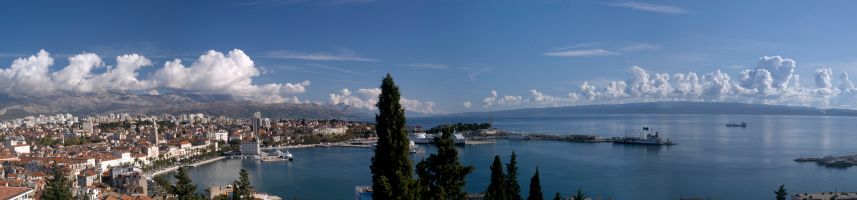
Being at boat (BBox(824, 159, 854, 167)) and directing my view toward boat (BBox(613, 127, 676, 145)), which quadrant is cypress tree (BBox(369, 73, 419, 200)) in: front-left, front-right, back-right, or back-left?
back-left

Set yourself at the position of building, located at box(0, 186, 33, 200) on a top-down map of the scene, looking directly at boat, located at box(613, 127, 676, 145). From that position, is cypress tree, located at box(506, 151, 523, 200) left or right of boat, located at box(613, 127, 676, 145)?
right

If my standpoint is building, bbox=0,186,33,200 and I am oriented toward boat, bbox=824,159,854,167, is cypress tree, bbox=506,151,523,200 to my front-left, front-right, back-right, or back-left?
front-right

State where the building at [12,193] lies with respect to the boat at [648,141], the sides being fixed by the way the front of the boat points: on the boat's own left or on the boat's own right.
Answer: on the boat's own right

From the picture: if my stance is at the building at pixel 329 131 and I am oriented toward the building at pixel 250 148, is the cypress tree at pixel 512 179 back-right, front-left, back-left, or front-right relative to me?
front-left

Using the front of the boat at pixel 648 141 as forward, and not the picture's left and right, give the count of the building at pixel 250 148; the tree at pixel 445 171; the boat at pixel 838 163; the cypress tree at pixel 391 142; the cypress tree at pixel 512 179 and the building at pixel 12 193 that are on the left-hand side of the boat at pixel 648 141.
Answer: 0

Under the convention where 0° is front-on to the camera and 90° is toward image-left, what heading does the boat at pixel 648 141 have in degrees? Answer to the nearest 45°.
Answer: approximately 270°

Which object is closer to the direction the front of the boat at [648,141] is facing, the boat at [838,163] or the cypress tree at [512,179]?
the boat

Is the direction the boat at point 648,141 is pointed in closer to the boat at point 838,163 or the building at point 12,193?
the boat

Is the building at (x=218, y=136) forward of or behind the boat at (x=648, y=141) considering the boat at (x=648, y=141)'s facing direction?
behind

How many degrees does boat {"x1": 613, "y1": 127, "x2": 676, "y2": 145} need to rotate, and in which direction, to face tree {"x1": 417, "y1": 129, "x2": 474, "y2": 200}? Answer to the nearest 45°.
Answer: approximately 90° to its left

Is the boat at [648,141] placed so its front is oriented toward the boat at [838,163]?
no

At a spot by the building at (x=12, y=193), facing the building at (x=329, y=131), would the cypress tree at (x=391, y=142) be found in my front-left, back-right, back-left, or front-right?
back-right

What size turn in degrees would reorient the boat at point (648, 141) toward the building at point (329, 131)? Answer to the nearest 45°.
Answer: approximately 180°

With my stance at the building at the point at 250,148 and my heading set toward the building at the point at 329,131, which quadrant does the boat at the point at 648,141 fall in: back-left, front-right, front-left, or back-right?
front-right
